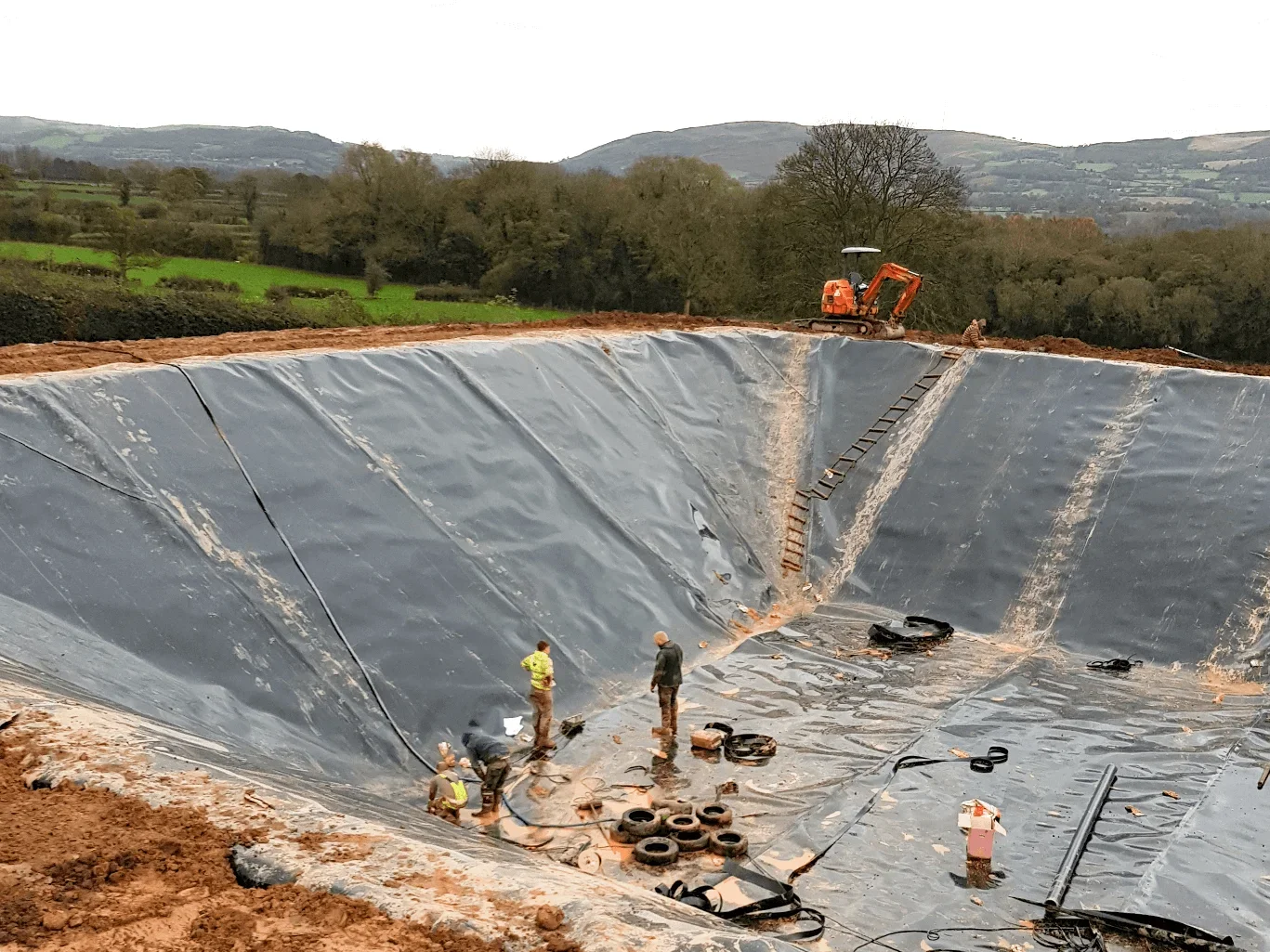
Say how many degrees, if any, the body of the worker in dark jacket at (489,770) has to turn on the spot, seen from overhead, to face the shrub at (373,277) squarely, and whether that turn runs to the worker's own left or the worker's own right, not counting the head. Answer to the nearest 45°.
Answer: approximately 90° to the worker's own right

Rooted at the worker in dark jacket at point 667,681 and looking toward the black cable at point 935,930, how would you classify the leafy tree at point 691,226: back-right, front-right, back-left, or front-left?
back-left

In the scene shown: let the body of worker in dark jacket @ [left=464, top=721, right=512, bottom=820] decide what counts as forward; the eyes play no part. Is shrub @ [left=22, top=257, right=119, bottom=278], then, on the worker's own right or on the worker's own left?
on the worker's own right

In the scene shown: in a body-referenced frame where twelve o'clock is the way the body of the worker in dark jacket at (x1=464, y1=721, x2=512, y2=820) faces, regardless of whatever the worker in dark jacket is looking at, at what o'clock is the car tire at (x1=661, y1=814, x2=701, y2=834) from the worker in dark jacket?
The car tire is roughly at 7 o'clock from the worker in dark jacket.

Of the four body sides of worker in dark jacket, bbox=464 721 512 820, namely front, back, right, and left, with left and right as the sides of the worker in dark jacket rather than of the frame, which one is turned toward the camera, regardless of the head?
left

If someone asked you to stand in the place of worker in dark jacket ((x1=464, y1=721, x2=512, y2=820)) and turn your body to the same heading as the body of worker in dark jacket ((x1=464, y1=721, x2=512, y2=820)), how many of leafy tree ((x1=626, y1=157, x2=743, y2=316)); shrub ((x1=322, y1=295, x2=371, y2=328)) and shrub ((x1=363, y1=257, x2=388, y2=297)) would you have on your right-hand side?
3

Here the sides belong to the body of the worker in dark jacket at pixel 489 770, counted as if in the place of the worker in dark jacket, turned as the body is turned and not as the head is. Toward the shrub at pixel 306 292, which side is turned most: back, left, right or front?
right

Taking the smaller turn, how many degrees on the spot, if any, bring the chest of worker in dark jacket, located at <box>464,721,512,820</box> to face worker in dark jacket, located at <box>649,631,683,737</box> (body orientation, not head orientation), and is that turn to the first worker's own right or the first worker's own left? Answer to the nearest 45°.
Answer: approximately 135° to the first worker's own right

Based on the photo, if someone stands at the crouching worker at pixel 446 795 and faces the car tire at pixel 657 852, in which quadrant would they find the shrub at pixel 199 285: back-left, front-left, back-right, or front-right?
back-left

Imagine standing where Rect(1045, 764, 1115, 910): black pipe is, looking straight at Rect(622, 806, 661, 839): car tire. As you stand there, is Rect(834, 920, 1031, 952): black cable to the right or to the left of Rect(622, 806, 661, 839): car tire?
left

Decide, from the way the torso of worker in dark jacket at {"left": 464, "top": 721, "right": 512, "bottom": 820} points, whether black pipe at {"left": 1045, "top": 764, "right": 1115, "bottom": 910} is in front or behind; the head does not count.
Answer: behind

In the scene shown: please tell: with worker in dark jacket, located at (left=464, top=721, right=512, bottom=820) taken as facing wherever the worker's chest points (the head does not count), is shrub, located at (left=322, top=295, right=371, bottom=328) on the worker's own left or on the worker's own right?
on the worker's own right

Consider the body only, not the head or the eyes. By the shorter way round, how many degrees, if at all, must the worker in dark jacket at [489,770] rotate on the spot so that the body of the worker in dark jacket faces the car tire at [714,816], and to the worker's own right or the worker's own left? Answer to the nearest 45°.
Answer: approximately 180°

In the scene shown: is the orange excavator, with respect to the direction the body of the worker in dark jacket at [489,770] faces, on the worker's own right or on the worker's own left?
on the worker's own right
